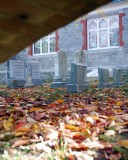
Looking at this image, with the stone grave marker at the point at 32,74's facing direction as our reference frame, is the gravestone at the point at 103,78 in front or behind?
in front

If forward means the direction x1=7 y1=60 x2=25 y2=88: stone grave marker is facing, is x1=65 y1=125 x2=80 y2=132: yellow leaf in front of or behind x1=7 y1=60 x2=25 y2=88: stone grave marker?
in front

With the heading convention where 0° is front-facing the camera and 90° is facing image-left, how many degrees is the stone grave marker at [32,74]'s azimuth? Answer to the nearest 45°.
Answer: approximately 315°

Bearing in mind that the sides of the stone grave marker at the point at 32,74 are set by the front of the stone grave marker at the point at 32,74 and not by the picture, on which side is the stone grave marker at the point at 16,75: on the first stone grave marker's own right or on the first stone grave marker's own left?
on the first stone grave marker's own right

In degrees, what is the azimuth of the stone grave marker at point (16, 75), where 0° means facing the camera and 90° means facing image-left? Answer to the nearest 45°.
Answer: approximately 315°

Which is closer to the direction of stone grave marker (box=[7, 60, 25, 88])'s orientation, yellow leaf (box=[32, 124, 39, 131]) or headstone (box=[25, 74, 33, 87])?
the yellow leaf

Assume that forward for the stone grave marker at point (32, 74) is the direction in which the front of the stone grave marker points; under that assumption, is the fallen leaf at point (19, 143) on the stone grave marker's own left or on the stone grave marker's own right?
on the stone grave marker's own right
